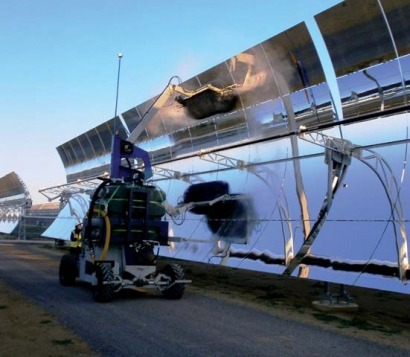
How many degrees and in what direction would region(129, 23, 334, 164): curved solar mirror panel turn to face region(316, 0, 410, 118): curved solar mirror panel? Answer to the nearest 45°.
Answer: approximately 90° to its left

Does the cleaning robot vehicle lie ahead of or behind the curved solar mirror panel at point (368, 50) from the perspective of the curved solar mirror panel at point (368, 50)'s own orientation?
ahead

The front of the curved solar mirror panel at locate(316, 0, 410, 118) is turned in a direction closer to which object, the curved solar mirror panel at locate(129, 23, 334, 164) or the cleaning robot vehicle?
the cleaning robot vehicle

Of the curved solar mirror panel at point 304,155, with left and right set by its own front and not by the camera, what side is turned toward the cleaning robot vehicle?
front

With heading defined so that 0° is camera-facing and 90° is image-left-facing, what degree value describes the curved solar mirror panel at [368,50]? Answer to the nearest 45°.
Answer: approximately 45°

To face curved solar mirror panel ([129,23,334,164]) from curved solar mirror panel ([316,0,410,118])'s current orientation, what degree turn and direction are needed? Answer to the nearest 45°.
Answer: approximately 90° to its right

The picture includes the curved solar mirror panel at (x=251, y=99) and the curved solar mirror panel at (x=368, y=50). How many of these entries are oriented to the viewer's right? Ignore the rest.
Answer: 0
